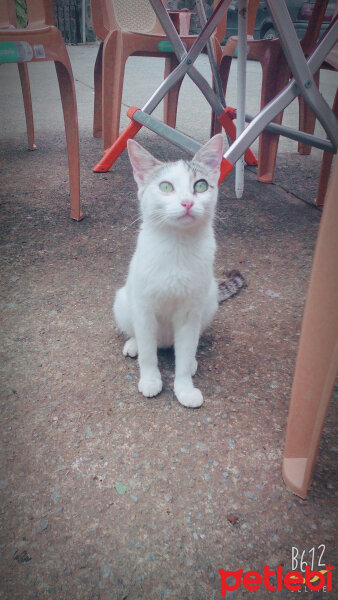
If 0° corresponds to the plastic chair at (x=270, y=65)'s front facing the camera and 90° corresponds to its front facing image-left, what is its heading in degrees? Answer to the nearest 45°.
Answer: approximately 45°

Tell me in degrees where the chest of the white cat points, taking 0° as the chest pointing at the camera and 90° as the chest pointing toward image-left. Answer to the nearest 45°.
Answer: approximately 0°

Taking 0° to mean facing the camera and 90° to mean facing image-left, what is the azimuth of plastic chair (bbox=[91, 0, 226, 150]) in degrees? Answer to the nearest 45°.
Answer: approximately 315°

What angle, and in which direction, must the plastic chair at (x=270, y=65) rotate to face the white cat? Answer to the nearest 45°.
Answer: approximately 45° to its left

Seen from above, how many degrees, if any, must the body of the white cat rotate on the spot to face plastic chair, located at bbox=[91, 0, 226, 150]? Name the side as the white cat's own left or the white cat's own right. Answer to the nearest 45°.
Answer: approximately 180°
